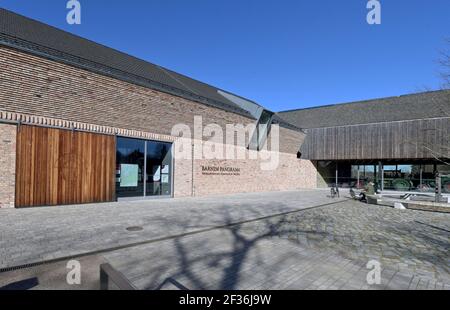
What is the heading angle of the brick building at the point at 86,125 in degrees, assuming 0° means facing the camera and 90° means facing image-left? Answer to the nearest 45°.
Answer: approximately 315°
